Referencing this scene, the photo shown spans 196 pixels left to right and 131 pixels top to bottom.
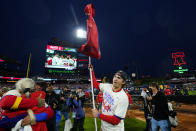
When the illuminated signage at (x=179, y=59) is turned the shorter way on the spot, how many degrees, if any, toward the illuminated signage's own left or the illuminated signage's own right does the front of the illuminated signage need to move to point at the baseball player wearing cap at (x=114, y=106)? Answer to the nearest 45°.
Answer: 0° — it already faces them

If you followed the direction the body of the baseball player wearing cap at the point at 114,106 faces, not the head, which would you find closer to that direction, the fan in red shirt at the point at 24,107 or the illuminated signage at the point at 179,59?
the fan in red shirt

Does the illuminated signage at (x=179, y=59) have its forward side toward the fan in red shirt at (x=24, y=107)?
yes

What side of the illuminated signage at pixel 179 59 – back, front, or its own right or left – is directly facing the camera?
front

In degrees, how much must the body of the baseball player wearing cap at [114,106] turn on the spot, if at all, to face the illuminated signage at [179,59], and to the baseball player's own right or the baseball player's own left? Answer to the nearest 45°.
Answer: approximately 180°

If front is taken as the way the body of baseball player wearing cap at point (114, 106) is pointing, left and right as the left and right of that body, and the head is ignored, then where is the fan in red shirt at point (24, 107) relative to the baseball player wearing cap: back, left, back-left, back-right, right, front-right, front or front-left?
front
